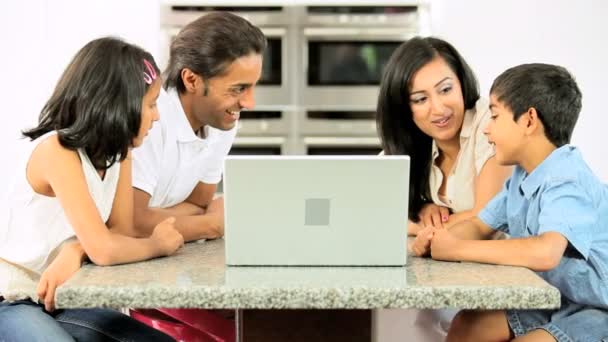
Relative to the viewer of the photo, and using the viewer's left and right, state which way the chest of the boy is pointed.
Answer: facing to the left of the viewer

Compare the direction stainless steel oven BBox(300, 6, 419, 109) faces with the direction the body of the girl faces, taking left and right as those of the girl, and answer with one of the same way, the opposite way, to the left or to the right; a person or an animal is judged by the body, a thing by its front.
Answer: to the right

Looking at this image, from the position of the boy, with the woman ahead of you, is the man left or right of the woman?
left

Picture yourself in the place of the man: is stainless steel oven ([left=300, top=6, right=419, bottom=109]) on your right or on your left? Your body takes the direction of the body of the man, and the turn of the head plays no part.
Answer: on your left

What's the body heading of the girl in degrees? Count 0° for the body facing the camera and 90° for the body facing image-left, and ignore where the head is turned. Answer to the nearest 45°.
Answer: approximately 270°

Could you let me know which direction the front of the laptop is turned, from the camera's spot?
facing away from the viewer

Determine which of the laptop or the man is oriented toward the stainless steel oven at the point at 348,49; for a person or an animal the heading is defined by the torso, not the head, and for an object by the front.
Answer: the laptop
